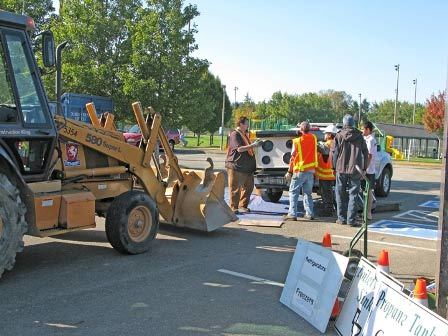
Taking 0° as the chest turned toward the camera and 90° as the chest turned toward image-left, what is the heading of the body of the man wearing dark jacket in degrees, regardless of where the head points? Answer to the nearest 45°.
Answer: approximately 180°

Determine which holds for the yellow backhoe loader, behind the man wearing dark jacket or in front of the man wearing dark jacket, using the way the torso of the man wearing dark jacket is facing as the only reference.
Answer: behind

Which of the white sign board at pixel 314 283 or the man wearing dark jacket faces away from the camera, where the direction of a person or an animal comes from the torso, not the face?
the man wearing dark jacket

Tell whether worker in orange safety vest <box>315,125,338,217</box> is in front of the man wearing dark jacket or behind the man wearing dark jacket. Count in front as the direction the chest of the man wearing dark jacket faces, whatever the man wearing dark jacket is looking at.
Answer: in front

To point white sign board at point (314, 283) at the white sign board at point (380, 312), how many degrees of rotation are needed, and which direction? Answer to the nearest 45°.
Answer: approximately 90° to its left

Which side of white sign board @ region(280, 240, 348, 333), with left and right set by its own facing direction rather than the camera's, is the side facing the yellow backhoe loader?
right

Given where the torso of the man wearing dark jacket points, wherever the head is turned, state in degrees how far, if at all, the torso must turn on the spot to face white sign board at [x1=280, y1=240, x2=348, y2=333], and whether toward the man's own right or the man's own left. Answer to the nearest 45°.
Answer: approximately 180°

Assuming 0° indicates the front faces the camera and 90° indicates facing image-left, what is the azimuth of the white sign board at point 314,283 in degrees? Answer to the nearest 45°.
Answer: approximately 45°

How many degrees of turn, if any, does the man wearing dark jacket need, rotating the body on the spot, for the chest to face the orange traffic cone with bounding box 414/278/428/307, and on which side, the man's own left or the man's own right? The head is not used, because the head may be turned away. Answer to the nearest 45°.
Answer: approximately 180°
